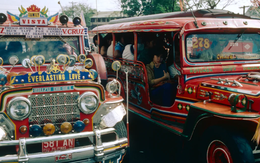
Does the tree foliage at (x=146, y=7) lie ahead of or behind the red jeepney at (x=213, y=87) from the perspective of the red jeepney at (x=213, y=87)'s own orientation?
behind

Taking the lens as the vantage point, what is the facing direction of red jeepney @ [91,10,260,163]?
facing the viewer and to the right of the viewer

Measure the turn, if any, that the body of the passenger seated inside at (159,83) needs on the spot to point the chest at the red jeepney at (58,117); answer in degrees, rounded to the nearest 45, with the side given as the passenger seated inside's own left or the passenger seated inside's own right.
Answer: approximately 90° to the passenger seated inside's own right

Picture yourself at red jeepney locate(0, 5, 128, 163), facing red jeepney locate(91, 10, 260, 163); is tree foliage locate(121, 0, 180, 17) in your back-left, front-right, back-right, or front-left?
front-left
